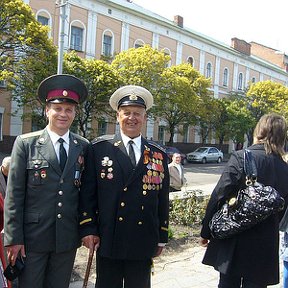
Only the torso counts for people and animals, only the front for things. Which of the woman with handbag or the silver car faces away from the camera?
the woman with handbag

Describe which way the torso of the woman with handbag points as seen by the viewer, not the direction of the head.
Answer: away from the camera

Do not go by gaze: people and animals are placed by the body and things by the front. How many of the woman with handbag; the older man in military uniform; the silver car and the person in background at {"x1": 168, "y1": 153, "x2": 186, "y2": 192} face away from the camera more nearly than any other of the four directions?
1

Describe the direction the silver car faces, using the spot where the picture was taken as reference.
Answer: facing the viewer and to the left of the viewer

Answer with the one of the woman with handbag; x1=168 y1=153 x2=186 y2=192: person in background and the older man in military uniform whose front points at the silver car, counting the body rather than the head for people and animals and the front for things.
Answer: the woman with handbag

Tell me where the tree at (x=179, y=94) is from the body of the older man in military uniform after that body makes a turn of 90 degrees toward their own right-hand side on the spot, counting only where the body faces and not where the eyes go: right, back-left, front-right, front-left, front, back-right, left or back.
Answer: right

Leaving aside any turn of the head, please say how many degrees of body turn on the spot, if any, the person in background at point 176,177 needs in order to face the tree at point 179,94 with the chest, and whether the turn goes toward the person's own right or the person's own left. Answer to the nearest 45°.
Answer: approximately 135° to the person's own left

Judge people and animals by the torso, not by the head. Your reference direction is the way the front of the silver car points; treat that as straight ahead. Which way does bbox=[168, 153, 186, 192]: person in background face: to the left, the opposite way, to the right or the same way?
to the left

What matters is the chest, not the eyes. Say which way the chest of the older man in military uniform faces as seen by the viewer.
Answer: toward the camera

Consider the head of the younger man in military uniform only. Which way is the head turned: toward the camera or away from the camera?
toward the camera

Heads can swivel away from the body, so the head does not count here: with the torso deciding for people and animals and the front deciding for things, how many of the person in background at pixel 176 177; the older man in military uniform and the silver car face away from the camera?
0

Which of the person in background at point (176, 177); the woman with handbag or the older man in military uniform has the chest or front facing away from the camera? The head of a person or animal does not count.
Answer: the woman with handbag

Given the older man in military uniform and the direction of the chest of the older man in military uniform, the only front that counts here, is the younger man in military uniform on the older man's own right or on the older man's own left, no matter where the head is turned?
on the older man's own right

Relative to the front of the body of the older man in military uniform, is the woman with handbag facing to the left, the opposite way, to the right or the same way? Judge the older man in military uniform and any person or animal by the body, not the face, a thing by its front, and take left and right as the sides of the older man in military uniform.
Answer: the opposite way

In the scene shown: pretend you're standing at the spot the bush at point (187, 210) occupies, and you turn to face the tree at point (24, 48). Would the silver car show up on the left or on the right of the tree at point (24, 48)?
right

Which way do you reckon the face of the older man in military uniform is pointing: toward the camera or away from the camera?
toward the camera

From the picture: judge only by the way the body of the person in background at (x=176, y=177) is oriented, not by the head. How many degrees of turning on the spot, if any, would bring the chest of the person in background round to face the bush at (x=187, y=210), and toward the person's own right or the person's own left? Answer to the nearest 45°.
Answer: approximately 45° to the person's own right

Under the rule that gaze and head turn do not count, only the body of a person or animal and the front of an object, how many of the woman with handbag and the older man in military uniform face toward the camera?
1

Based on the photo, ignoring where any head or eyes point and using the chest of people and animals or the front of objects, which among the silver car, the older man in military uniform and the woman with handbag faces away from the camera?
the woman with handbag

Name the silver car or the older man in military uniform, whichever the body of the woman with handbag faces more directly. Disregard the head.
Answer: the silver car
